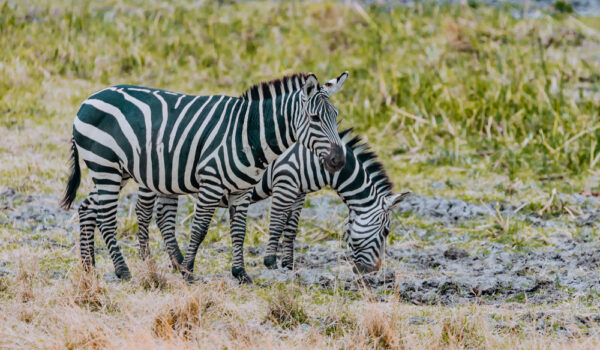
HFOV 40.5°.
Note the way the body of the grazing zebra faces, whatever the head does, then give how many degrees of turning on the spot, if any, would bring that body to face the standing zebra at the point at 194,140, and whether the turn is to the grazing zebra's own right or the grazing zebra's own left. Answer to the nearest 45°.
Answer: approximately 135° to the grazing zebra's own right

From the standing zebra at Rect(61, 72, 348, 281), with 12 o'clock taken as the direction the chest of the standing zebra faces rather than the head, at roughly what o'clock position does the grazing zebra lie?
The grazing zebra is roughly at 11 o'clock from the standing zebra.

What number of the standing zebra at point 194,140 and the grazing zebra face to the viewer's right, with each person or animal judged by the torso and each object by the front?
2

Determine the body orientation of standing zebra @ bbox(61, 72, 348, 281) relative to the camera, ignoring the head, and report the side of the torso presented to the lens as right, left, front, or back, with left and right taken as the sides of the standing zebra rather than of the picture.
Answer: right

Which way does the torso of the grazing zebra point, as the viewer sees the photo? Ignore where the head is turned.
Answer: to the viewer's right
